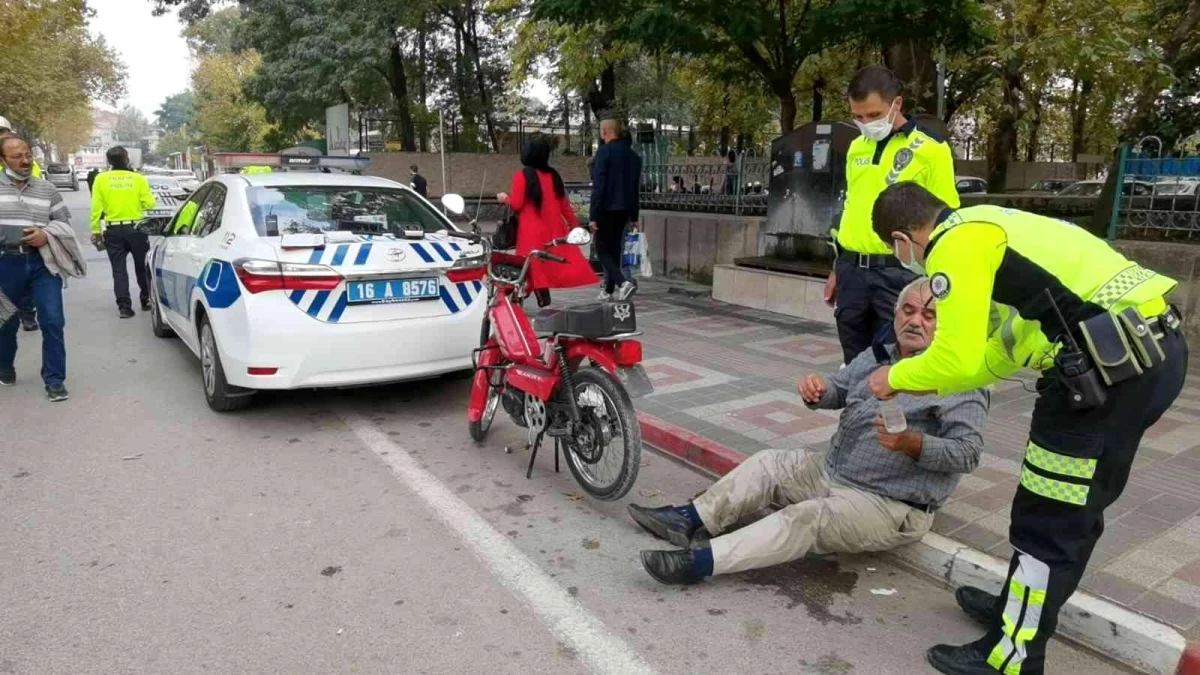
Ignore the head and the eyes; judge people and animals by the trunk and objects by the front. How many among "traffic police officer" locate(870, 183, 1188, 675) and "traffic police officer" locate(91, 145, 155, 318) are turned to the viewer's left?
1

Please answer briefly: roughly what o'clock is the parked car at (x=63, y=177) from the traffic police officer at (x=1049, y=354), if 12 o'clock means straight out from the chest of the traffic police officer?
The parked car is roughly at 1 o'clock from the traffic police officer.

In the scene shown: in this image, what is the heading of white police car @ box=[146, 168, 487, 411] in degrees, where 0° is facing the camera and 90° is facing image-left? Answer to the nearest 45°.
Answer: approximately 135°

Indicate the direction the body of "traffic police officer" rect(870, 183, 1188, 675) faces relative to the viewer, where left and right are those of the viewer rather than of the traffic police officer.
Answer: facing to the left of the viewer

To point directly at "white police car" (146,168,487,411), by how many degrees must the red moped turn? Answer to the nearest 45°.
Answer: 0° — it already faces it

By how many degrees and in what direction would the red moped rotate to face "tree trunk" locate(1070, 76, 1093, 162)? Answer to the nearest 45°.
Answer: approximately 90° to its right

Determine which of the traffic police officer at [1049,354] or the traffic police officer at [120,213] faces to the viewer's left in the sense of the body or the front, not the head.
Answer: the traffic police officer at [1049,354]

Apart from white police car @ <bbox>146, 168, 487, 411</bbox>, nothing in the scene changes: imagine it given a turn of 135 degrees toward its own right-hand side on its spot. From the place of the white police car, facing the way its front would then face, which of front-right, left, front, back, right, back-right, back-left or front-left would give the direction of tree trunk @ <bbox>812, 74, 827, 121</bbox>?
front-left

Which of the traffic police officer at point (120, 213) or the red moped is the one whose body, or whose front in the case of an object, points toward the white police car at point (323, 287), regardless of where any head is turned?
the red moped

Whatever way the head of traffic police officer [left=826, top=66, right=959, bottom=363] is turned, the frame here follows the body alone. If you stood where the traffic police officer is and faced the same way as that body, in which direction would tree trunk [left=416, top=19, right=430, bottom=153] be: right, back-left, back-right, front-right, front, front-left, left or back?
right

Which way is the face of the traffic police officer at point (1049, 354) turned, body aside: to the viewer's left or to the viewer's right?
to the viewer's left
